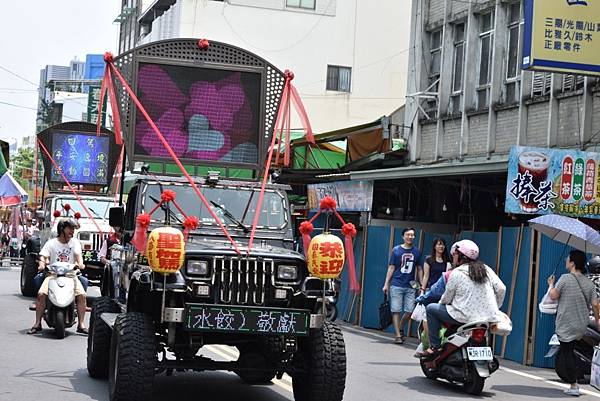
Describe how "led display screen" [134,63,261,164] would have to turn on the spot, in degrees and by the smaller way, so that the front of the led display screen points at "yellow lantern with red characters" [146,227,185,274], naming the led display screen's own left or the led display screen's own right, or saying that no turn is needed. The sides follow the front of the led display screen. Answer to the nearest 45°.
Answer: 0° — it already faces it

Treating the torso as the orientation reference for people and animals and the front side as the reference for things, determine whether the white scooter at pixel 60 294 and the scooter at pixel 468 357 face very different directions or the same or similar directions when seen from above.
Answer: very different directions

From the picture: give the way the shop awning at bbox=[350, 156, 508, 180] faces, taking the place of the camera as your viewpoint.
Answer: facing the viewer and to the left of the viewer

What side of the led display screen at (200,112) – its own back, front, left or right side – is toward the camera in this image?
front

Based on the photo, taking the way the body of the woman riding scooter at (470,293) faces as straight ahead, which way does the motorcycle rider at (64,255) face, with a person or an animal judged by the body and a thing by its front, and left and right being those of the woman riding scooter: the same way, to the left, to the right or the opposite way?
the opposite way

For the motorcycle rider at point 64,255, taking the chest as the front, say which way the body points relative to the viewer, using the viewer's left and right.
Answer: facing the viewer

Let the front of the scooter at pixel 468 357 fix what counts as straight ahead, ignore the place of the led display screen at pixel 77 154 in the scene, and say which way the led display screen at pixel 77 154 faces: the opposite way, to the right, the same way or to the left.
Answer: the opposite way

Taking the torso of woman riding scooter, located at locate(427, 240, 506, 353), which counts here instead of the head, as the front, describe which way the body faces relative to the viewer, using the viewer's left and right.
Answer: facing away from the viewer and to the left of the viewer

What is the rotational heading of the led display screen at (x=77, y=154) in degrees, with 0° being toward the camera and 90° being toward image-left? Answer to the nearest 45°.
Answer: approximately 0°

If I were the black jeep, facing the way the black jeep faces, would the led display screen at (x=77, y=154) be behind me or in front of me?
behind
